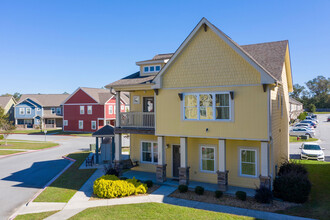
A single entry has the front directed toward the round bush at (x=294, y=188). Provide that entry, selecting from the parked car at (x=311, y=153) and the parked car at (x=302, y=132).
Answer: the parked car at (x=311, y=153)

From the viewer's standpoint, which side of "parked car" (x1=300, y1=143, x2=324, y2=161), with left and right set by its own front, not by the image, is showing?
front

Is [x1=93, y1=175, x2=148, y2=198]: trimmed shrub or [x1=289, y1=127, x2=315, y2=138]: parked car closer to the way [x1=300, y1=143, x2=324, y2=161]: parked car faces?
the trimmed shrub

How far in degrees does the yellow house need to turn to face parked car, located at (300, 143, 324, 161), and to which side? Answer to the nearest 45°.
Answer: approximately 135° to its left

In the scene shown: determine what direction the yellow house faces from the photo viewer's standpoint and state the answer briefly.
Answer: facing the viewer

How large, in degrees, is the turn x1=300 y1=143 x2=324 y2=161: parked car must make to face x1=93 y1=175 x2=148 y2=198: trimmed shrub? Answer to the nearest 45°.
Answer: approximately 45° to its right
